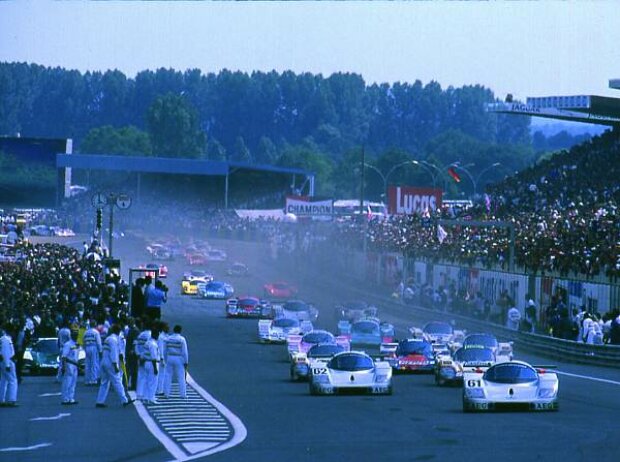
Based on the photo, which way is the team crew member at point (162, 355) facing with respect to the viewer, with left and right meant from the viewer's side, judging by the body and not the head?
facing away from the viewer and to the right of the viewer

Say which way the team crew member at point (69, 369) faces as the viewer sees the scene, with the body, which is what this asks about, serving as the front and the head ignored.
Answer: to the viewer's right

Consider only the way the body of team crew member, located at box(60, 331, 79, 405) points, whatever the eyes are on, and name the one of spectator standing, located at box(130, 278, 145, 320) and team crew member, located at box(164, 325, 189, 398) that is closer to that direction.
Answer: the team crew member

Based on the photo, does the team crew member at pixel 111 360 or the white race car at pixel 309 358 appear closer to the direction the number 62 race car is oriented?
the team crew member
